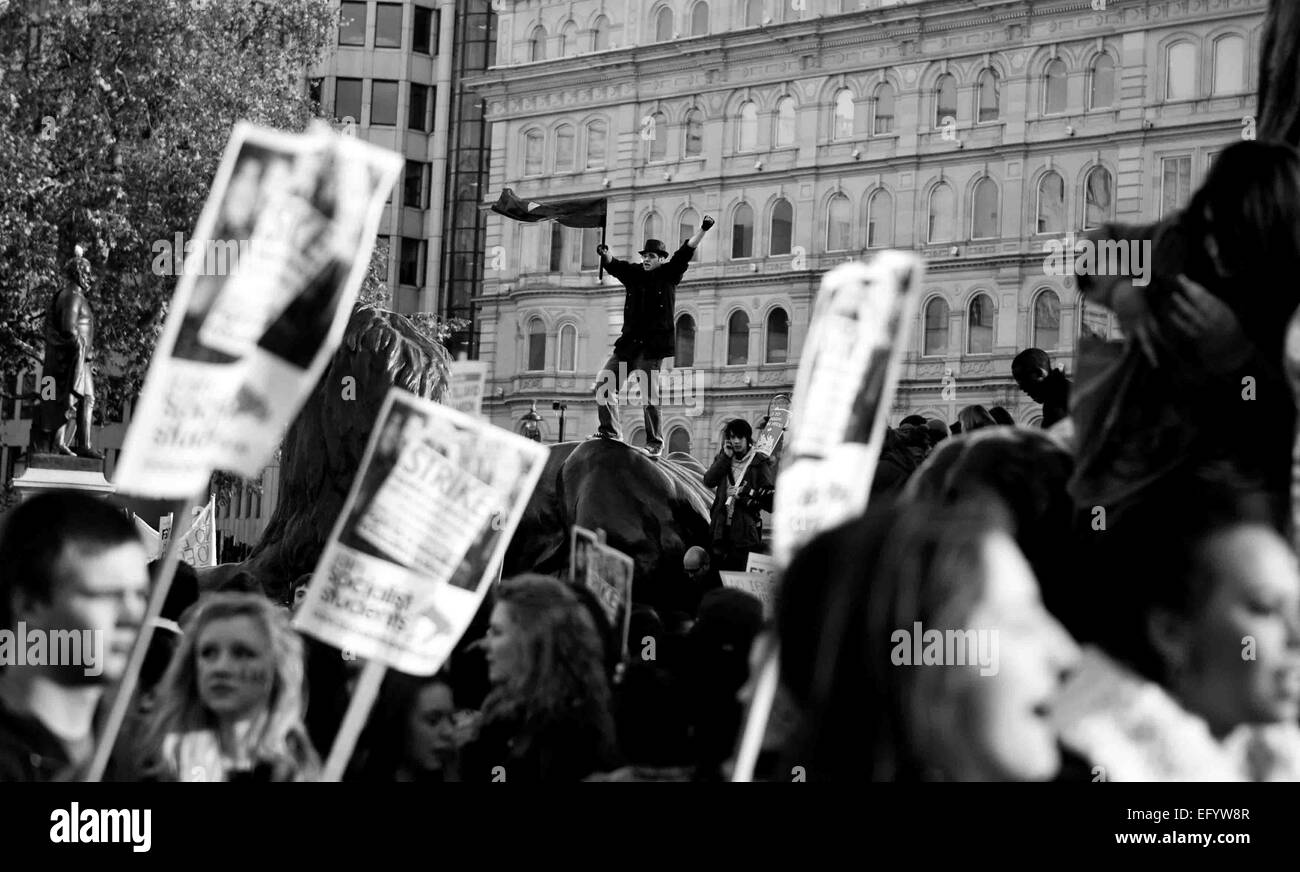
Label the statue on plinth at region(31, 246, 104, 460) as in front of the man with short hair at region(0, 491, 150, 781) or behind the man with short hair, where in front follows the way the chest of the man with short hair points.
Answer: behind

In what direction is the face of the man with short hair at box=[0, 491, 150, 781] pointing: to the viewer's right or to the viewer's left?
to the viewer's right

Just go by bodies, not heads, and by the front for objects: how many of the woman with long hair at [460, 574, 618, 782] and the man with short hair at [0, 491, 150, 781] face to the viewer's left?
1

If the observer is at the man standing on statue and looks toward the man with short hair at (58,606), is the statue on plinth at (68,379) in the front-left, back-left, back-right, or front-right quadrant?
back-right

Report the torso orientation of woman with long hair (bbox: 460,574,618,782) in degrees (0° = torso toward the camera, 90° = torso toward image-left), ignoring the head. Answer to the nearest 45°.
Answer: approximately 90°
